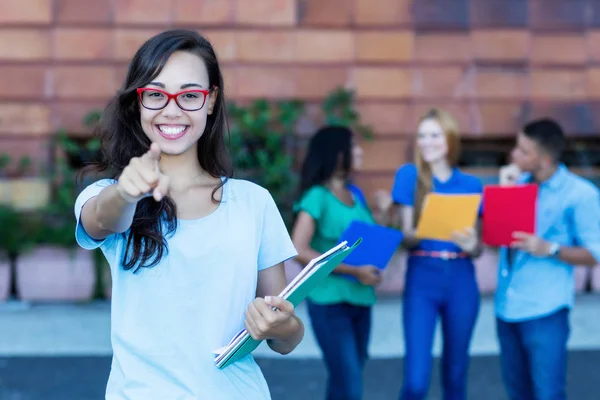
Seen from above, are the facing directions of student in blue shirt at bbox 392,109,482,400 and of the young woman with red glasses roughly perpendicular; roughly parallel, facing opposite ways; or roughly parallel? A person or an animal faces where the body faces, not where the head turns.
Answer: roughly parallel

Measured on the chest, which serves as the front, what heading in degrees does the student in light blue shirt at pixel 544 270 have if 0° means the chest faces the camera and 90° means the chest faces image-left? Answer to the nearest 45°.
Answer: approximately 45°

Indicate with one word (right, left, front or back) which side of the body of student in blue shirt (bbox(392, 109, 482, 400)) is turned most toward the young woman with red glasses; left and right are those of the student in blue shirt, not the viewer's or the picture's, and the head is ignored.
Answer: front

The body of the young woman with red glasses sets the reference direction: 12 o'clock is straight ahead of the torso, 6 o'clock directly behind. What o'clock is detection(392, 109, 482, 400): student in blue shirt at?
The student in blue shirt is roughly at 7 o'clock from the young woman with red glasses.

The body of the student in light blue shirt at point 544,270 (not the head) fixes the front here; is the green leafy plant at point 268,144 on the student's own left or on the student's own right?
on the student's own right

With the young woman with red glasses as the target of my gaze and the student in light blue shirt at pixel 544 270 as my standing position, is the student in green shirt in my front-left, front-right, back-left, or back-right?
front-right

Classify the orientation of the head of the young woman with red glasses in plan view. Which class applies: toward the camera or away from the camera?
toward the camera

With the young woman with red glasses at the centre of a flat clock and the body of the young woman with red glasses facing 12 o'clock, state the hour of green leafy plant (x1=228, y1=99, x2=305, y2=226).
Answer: The green leafy plant is roughly at 6 o'clock from the young woman with red glasses.

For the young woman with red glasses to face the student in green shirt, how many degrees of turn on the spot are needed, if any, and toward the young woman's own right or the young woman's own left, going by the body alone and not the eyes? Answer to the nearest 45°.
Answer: approximately 180°

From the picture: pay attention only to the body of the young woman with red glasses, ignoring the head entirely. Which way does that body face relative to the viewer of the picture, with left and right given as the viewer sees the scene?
facing the viewer

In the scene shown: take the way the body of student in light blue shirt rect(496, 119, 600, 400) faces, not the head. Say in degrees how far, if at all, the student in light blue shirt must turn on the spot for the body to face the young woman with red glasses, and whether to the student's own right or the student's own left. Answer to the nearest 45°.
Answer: approximately 45° to the student's own left

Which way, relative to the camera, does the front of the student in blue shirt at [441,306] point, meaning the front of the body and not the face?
toward the camera

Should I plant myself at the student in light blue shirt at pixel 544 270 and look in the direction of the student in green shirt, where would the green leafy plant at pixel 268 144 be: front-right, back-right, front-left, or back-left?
front-right

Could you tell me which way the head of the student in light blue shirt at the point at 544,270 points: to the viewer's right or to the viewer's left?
to the viewer's left

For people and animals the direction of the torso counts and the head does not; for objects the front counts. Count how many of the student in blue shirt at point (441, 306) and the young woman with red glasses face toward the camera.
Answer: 2
